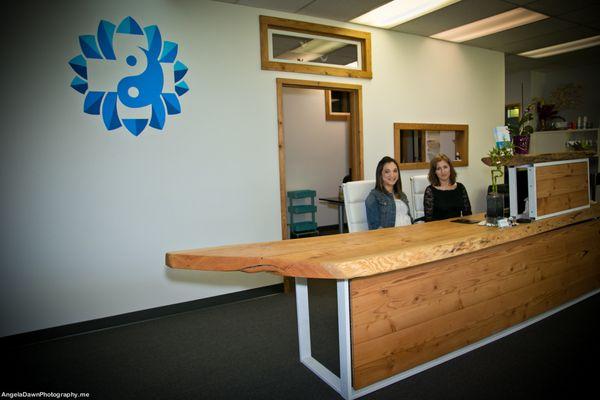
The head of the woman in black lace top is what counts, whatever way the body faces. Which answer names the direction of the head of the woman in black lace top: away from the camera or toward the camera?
toward the camera

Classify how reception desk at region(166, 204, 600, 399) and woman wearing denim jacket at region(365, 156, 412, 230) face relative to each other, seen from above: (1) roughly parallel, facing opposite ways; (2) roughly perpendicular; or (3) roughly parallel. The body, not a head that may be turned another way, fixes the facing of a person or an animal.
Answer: roughly parallel

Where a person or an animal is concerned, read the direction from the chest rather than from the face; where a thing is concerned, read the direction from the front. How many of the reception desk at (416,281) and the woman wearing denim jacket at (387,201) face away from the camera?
0

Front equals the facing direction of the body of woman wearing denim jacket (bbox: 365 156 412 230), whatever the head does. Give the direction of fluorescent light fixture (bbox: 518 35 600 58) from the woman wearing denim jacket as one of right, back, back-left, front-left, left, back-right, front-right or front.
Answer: left

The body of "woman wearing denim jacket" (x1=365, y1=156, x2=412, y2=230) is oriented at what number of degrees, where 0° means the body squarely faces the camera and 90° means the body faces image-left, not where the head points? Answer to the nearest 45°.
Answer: approximately 315°

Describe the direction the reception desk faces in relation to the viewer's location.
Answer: facing the viewer and to the right of the viewer

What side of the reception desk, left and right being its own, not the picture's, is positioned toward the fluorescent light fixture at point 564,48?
left

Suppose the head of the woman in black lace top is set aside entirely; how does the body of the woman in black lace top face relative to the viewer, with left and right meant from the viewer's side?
facing the viewer

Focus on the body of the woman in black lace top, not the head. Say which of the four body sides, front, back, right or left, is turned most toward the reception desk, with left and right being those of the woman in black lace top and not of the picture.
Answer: front

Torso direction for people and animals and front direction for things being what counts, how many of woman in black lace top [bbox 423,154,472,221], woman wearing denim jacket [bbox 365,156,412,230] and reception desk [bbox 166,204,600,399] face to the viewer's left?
0
